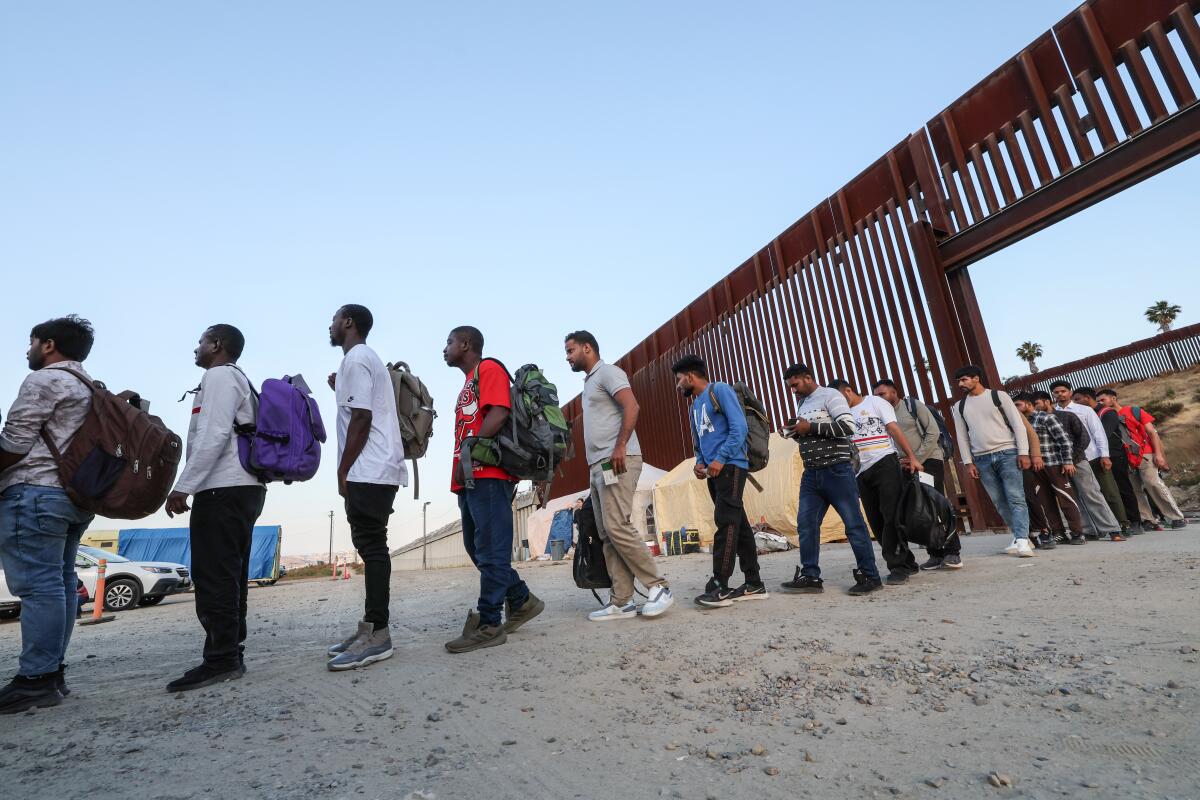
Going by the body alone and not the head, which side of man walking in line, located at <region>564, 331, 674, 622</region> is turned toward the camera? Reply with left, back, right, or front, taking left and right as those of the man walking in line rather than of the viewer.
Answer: left

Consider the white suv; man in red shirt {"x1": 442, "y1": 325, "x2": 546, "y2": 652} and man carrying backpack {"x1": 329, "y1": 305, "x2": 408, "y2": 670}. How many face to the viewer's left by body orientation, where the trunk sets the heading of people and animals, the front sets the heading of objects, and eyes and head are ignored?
2

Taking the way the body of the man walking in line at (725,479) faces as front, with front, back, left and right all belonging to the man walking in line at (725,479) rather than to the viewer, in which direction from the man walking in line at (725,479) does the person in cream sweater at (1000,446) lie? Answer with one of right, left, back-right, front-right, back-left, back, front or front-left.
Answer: back

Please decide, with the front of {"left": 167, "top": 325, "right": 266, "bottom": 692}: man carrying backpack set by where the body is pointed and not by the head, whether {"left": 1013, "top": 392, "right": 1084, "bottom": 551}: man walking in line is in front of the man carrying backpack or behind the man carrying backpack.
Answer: behind

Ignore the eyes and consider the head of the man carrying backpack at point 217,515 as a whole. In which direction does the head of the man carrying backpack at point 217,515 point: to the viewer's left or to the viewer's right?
to the viewer's left

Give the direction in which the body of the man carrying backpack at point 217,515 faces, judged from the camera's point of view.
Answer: to the viewer's left

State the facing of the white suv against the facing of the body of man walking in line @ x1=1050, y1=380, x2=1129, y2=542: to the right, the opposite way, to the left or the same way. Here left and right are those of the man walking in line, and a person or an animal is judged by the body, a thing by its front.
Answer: the opposite way

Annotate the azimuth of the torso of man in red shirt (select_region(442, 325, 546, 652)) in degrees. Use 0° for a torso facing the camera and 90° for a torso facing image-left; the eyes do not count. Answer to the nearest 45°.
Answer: approximately 90°

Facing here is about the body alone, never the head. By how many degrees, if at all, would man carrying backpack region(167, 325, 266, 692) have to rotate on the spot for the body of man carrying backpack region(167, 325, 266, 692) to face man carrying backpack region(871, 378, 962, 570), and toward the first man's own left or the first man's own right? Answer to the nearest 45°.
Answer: approximately 180°

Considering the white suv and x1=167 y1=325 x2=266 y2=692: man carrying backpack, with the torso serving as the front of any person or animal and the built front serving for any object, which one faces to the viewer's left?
the man carrying backpack

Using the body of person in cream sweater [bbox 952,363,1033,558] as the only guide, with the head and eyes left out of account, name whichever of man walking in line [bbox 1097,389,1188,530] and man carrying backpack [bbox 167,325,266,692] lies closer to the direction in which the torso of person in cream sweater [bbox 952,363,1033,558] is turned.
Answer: the man carrying backpack

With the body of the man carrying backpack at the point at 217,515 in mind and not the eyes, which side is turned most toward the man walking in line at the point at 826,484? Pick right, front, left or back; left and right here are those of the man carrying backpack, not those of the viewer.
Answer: back
